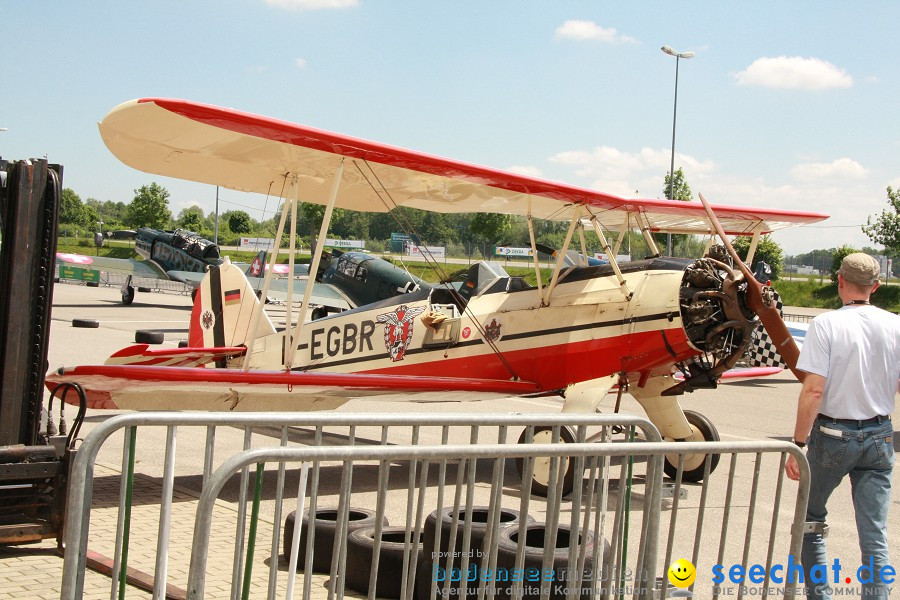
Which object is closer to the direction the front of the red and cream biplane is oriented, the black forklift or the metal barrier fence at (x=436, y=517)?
the metal barrier fence
